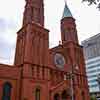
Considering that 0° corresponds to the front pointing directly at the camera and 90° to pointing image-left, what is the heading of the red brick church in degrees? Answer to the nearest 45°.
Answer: approximately 315°
